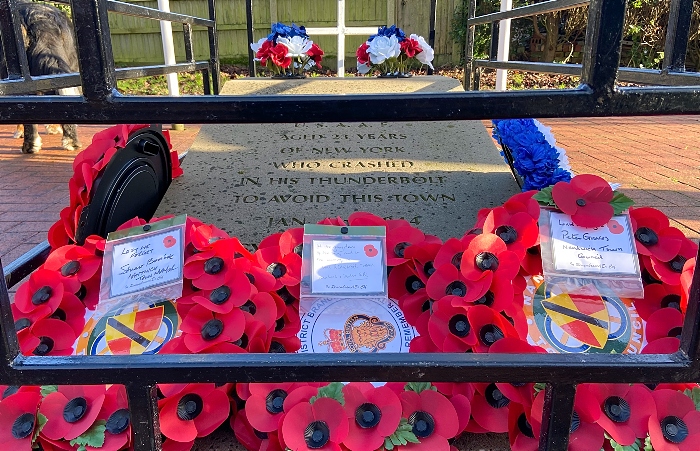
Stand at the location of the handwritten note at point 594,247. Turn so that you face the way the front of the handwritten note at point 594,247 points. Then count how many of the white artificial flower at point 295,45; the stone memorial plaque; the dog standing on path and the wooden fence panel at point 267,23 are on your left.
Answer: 0

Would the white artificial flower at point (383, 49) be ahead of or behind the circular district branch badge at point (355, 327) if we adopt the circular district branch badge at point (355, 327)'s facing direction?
behind

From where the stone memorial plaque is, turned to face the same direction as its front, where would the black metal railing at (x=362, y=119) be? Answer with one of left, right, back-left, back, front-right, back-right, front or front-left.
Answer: front

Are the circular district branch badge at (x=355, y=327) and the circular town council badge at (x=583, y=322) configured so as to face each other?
no

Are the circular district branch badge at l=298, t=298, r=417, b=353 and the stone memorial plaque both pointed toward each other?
no

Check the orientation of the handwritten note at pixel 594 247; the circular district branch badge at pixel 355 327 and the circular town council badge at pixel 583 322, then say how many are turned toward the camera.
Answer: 3

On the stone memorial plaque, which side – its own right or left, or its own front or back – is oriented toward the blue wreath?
left

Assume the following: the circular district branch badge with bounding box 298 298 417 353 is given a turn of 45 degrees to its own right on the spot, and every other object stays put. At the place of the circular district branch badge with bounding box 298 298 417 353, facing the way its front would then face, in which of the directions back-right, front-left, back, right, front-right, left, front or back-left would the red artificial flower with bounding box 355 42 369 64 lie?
back-right

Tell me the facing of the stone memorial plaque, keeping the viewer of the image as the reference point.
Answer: facing the viewer

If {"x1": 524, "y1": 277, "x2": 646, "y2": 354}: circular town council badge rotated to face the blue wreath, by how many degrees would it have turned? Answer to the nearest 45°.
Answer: approximately 180°

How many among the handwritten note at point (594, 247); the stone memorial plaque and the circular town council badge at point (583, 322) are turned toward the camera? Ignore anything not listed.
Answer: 3

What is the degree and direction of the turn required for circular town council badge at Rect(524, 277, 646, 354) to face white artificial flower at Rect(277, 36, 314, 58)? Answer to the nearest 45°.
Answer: approximately 135° to its right

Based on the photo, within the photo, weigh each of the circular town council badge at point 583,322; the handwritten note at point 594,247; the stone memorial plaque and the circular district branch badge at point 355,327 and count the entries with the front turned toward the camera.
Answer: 4

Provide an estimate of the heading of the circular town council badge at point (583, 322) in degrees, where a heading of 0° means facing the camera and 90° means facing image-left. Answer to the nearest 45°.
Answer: approximately 0°

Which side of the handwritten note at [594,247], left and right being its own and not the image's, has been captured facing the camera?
front

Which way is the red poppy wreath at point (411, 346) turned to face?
toward the camera

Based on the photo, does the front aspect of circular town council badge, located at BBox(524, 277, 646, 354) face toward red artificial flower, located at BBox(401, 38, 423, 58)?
no

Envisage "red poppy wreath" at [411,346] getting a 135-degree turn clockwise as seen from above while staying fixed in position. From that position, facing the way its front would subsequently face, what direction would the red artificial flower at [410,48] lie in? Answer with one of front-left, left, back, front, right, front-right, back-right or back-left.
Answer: front-right

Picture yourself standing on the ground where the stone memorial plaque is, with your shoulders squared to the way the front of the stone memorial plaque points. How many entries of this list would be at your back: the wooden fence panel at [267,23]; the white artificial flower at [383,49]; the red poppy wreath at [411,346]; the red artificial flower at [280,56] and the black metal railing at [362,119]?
3

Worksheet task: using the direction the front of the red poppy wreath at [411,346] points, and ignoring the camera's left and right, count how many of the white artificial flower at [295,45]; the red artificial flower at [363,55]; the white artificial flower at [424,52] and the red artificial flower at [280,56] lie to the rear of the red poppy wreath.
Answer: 4

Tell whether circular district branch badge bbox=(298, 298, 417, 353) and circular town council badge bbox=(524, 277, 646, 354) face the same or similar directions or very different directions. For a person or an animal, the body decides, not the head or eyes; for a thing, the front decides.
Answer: same or similar directions
